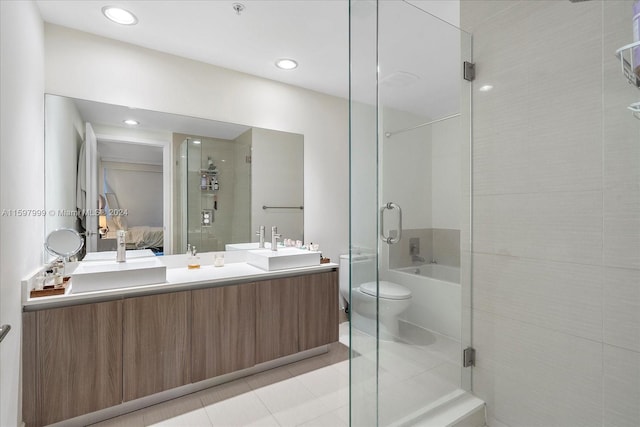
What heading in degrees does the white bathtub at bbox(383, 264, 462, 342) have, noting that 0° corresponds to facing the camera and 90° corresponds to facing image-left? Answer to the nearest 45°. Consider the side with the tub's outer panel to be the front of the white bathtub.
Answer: approximately 45°

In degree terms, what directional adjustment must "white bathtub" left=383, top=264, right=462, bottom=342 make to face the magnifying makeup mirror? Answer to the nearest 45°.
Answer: approximately 45° to its right

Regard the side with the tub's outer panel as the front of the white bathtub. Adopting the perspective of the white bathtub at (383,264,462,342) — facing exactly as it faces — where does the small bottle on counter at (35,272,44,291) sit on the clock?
The small bottle on counter is roughly at 1 o'clock from the white bathtub.

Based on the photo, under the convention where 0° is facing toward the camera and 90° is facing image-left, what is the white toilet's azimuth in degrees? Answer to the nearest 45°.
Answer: approximately 315°

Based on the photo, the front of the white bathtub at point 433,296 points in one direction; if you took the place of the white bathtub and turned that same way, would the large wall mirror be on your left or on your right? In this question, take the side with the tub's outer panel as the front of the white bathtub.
on your right

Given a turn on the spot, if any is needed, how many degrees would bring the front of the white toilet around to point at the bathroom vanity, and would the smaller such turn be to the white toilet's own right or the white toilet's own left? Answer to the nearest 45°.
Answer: approximately 135° to the white toilet's own right

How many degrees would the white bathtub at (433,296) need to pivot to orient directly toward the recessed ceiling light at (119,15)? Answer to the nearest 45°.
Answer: approximately 45° to its right

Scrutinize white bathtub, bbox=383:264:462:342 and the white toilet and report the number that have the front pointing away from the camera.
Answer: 0
